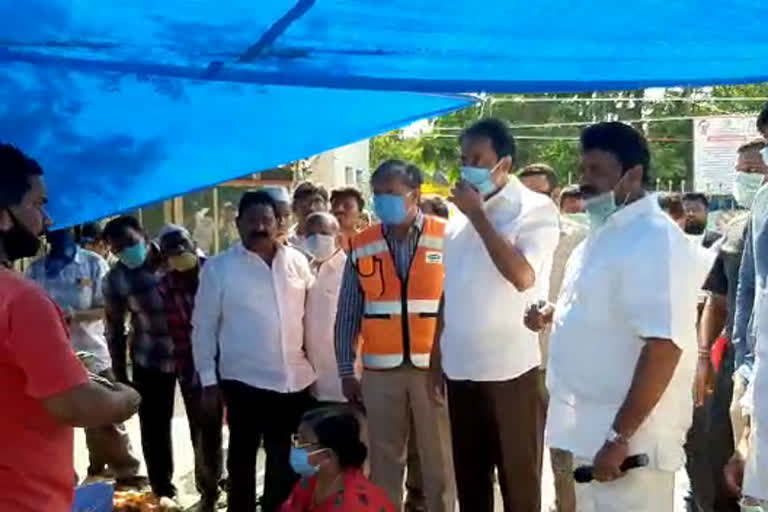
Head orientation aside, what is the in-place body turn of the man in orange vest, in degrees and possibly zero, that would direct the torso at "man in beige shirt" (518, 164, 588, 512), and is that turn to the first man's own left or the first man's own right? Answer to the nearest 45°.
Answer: approximately 135° to the first man's own left

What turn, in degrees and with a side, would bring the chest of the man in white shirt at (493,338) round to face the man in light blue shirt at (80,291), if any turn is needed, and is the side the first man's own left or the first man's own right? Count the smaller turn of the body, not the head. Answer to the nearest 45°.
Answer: approximately 90° to the first man's own right

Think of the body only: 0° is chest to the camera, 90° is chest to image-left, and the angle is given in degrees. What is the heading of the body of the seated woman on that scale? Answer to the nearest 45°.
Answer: approximately 45°

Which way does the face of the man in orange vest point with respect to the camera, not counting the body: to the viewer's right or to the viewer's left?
to the viewer's left

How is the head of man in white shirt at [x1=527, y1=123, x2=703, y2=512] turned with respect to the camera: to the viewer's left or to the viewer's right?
to the viewer's left

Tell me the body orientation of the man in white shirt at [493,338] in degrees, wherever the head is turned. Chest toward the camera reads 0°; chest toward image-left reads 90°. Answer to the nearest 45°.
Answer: approximately 45°
